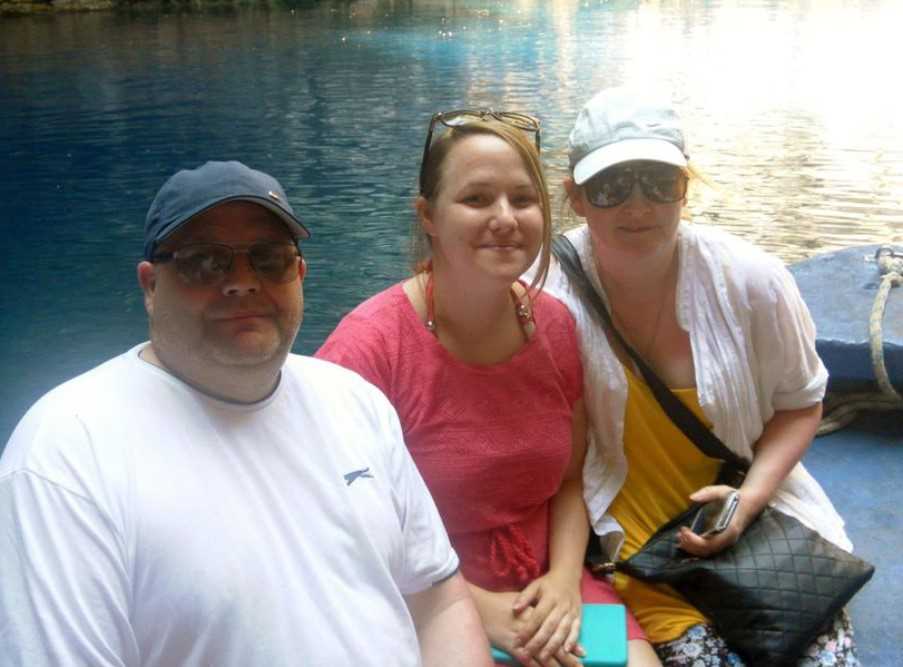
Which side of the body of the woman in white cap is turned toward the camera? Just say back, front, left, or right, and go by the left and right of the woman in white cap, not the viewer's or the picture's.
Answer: front

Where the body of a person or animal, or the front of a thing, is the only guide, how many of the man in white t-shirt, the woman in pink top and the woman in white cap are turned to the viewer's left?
0

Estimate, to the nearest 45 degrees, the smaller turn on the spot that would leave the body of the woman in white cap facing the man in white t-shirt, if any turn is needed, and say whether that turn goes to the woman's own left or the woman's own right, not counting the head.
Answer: approximately 45° to the woman's own right

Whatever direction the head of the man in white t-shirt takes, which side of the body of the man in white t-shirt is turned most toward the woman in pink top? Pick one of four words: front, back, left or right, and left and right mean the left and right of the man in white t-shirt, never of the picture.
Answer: left

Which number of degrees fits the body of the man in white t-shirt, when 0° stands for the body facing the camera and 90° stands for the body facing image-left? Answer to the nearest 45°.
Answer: approximately 315°

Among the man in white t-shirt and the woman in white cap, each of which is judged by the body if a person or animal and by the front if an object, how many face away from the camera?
0

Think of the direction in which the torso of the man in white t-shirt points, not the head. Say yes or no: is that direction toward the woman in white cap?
no

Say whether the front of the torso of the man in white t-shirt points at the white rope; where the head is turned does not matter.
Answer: no

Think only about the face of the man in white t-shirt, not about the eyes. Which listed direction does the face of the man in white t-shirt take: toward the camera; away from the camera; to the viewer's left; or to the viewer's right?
toward the camera

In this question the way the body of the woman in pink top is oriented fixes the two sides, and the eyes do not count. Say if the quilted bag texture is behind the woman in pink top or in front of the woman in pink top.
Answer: in front

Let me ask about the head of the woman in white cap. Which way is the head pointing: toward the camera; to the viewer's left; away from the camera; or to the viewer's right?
toward the camera

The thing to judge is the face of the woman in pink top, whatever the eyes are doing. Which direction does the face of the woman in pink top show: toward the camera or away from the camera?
toward the camera

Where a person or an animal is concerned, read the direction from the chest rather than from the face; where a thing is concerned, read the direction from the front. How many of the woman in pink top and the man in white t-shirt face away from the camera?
0

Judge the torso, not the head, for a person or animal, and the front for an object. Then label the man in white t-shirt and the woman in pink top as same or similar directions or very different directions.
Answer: same or similar directions

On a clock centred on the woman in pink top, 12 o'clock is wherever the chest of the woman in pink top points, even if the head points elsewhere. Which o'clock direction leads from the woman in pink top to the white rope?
The white rope is roughly at 9 o'clock from the woman in pink top.

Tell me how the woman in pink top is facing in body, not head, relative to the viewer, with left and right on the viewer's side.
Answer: facing the viewer and to the right of the viewer

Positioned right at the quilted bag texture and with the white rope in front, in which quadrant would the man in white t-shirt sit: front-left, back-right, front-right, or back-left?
back-left
